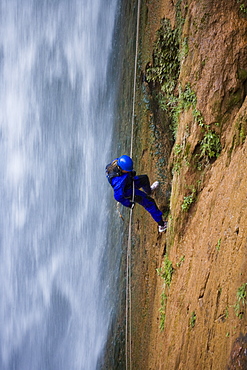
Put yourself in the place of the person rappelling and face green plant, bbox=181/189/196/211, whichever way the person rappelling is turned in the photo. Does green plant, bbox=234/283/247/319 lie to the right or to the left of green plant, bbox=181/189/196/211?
right

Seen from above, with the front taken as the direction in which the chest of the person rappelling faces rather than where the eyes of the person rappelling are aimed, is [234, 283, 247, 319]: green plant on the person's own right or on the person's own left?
on the person's own right

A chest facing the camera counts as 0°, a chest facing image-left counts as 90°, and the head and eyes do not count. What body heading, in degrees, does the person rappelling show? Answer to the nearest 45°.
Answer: approximately 270°

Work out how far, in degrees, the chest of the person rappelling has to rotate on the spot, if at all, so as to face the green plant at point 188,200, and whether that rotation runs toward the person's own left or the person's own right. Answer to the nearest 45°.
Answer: approximately 45° to the person's own right

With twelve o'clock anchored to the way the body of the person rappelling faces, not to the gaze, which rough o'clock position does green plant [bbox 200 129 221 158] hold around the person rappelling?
The green plant is roughly at 1 o'clock from the person rappelling.

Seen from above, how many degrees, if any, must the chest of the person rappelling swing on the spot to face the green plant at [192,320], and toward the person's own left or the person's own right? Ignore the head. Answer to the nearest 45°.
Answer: approximately 45° to the person's own right
